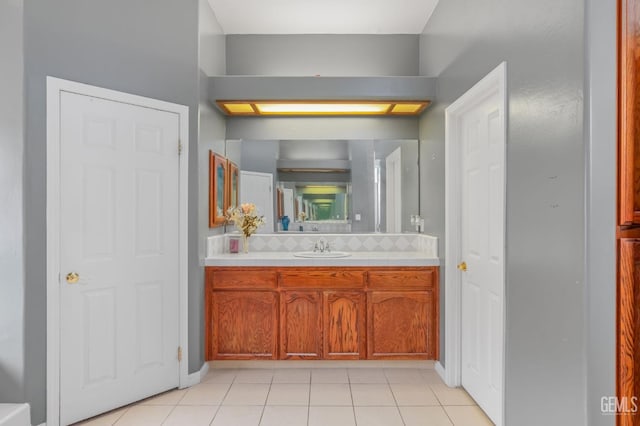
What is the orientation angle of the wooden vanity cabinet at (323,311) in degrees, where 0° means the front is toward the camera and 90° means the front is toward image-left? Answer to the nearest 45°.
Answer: approximately 0°

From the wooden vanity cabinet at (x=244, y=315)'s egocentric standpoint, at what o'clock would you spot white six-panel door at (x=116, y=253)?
The white six-panel door is roughly at 2 o'clock from the wooden vanity cabinet.

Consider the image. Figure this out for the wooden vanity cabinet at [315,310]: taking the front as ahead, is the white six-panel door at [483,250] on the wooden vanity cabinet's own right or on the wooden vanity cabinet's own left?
on the wooden vanity cabinet's own left

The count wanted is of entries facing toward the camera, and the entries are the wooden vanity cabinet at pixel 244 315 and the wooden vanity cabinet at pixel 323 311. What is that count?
2

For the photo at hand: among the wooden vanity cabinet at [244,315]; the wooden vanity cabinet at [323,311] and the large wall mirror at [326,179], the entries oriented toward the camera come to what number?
3

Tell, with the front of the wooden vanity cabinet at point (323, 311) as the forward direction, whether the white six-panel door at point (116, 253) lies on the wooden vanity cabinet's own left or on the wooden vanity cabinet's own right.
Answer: on the wooden vanity cabinet's own right

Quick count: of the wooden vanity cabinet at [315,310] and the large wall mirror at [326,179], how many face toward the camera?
2
